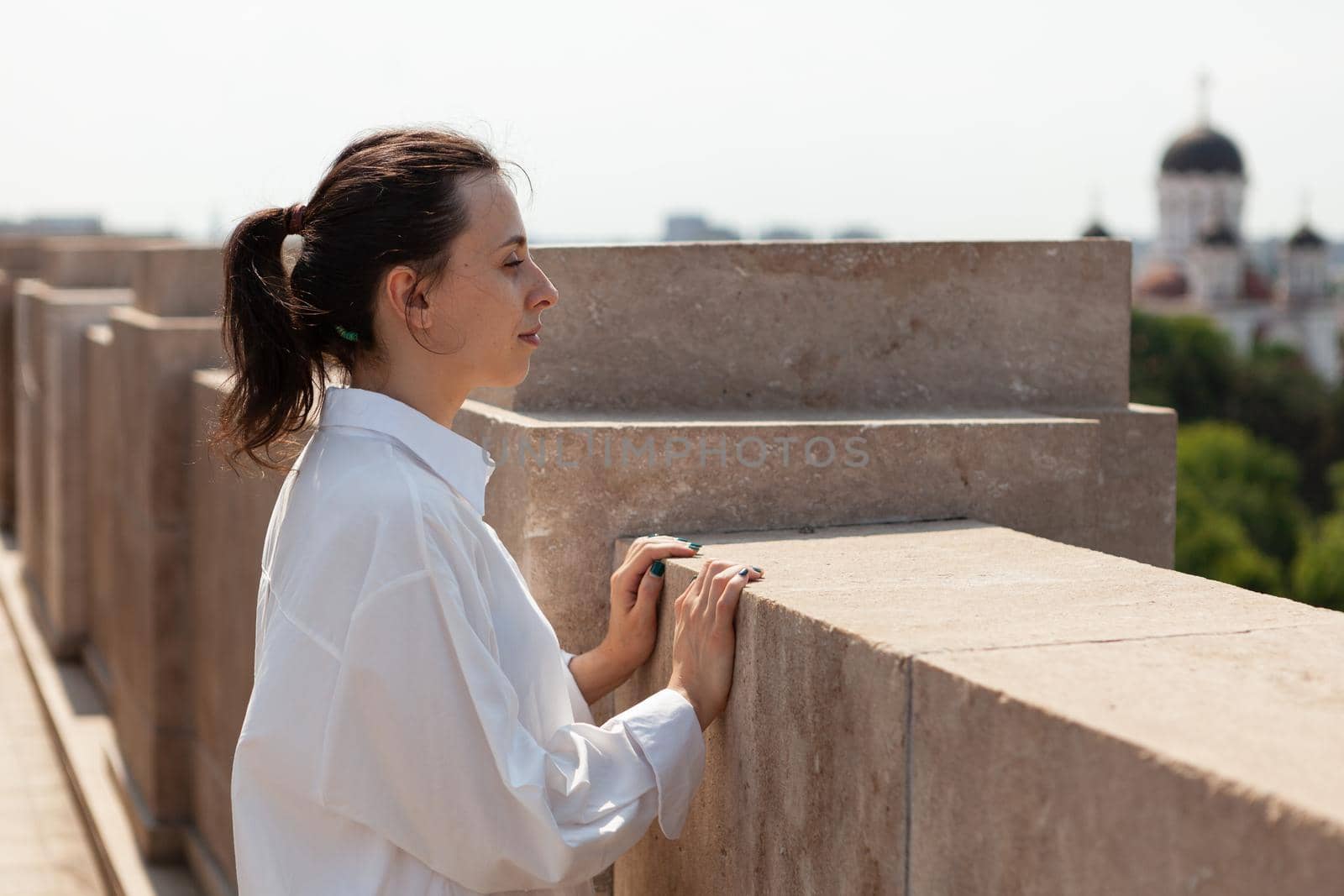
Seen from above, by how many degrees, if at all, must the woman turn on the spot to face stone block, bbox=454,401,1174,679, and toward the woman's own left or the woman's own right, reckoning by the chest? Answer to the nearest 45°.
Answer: approximately 45° to the woman's own left

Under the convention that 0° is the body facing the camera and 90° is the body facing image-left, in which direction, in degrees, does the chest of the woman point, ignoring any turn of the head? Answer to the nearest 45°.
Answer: approximately 270°

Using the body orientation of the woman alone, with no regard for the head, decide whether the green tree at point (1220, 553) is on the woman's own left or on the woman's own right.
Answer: on the woman's own left

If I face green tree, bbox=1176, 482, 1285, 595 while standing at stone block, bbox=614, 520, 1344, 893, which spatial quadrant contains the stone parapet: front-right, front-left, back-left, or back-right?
front-left

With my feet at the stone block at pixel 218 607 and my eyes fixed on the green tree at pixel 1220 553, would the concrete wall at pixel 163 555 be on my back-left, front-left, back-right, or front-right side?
front-left

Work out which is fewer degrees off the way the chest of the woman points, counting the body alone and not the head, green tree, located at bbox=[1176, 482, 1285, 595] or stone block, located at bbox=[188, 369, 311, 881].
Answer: the green tree

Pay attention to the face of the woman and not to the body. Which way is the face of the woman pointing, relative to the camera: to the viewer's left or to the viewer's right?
to the viewer's right

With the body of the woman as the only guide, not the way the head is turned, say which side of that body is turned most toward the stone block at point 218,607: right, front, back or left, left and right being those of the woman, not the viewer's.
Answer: left

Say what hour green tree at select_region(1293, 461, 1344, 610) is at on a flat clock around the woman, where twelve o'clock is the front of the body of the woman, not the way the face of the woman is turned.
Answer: The green tree is roughly at 10 o'clock from the woman.

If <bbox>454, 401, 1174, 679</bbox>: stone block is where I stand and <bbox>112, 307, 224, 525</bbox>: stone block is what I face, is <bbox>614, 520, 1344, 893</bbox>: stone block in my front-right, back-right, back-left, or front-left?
back-left
